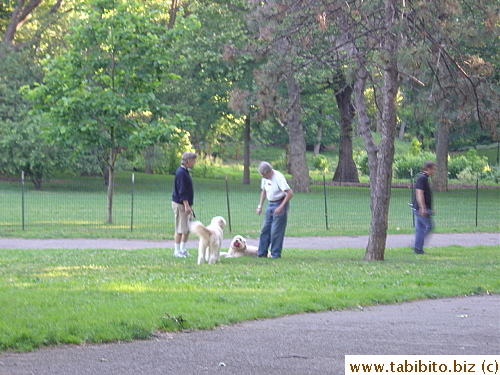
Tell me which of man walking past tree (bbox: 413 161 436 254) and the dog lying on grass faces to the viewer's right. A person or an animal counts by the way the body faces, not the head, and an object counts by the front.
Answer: the man walking past tree

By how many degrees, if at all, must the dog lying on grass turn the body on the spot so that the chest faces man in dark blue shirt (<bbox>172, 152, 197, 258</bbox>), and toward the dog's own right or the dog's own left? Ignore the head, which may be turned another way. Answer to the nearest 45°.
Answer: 0° — it already faces them

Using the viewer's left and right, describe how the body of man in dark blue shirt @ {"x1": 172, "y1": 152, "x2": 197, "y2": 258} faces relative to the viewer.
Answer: facing to the right of the viewer

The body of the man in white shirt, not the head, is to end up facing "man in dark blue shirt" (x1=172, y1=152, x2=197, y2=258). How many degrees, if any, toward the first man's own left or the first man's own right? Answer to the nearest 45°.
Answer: approximately 45° to the first man's own right

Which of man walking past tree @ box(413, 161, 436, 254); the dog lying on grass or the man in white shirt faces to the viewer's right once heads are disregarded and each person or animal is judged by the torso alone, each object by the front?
the man walking past tree

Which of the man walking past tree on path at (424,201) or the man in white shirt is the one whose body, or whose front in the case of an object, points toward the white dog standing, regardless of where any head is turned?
the man in white shirt

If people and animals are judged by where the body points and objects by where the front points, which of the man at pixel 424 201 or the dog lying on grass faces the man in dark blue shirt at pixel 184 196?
the dog lying on grass

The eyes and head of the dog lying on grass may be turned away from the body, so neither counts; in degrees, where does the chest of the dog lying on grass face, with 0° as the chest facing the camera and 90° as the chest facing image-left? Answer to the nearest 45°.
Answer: approximately 45°

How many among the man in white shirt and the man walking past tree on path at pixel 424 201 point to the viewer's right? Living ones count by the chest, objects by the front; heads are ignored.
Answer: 1

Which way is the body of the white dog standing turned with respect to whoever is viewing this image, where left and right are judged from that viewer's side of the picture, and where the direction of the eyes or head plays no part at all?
facing away from the viewer and to the right of the viewer
